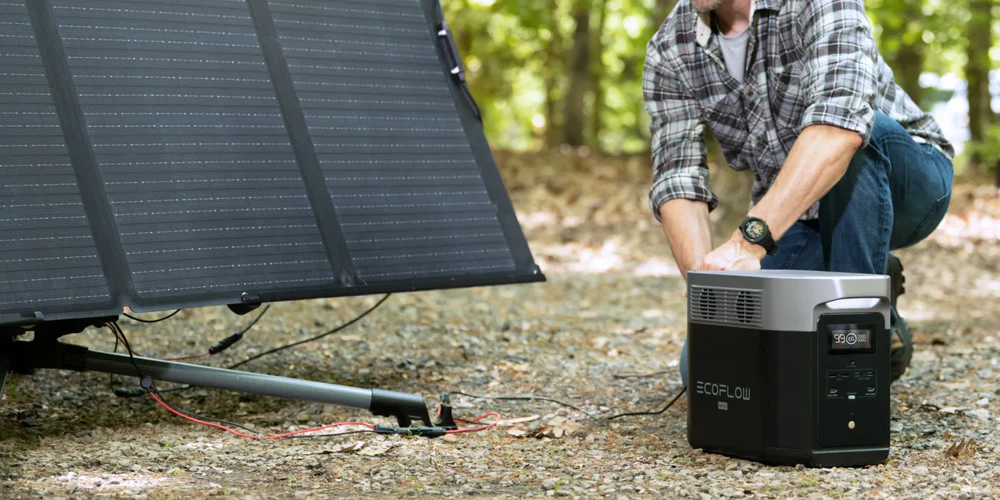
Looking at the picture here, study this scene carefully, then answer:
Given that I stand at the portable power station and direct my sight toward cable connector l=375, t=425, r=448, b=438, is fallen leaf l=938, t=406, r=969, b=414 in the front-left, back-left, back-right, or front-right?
back-right

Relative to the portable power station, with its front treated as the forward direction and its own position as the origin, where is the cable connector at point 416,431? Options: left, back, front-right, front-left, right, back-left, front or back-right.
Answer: back-right

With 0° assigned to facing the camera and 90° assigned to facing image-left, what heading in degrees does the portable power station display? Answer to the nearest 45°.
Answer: approximately 315°

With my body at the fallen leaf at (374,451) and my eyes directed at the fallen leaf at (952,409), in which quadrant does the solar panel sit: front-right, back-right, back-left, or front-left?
back-left

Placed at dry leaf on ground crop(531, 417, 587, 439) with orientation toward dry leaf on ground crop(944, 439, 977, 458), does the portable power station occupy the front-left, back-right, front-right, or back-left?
front-right

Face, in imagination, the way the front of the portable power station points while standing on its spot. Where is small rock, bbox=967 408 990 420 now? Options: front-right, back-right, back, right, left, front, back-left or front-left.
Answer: left

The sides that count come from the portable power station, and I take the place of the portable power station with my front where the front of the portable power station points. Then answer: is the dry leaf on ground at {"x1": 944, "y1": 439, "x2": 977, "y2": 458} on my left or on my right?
on my left

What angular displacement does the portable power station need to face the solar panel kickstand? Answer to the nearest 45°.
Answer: approximately 135° to its right

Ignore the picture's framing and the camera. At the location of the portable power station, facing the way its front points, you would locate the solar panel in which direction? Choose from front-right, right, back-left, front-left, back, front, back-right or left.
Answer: back-right

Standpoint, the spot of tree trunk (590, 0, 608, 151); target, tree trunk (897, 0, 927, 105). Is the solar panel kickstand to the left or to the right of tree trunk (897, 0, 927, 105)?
right

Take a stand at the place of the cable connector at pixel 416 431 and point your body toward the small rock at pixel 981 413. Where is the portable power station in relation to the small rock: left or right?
right

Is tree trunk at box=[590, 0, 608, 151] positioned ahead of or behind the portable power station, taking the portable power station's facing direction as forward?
behind

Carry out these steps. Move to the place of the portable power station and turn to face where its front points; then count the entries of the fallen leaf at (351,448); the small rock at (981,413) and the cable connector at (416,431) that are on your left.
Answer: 1

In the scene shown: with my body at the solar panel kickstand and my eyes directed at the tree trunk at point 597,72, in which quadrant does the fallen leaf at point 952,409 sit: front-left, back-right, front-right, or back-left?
front-right

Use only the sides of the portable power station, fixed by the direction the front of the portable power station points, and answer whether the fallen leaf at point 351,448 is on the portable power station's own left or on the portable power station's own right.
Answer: on the portable power station's own right

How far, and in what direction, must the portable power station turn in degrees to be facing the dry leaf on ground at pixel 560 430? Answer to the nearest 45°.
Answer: approximately 180°

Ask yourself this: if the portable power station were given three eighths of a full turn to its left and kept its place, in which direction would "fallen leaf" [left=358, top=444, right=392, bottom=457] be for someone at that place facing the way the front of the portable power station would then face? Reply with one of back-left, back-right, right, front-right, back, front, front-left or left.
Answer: left

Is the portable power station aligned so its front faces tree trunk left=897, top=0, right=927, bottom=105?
no

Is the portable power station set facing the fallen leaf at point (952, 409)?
no

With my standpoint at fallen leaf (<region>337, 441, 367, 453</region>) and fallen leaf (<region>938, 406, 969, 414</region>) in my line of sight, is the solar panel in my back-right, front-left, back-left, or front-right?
back-left

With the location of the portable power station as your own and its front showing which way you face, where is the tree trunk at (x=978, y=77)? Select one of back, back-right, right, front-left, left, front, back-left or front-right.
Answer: back-left
